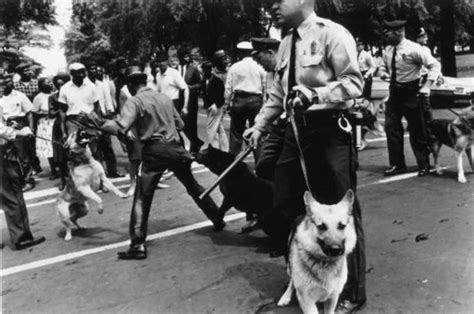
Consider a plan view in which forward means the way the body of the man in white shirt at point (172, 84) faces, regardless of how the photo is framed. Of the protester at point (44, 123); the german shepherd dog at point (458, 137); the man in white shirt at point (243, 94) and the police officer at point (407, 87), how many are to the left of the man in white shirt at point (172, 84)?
3

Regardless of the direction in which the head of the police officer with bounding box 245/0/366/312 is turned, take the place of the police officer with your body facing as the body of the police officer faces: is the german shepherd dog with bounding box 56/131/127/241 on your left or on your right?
on your right

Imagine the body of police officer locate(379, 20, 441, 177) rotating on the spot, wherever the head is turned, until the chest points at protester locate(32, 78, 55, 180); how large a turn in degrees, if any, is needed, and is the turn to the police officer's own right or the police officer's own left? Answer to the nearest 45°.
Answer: approximately 45° to the police officer's own right

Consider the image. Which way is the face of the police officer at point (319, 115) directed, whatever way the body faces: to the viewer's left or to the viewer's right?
to the viewer's left

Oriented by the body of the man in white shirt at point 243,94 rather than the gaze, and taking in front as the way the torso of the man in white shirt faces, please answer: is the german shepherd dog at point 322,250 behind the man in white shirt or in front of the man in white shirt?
behind
